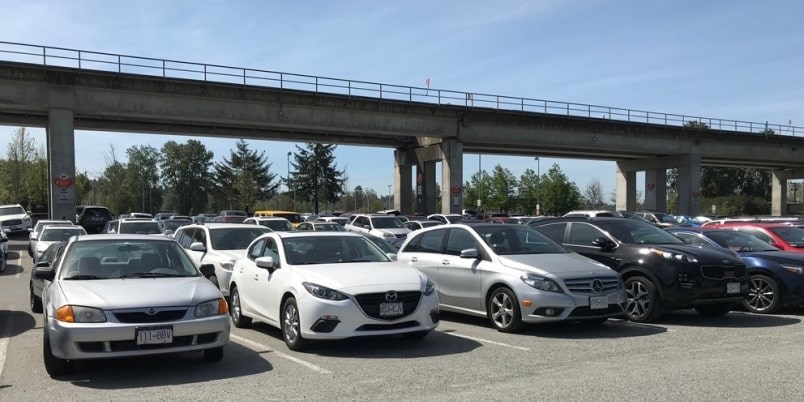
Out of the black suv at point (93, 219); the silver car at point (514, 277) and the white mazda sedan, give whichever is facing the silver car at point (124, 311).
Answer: the black suv

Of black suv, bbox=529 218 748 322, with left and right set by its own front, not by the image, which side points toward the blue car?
left

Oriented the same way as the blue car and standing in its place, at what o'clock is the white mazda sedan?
The white mazda sedan is roughly at 3 o'clock from the blue car.

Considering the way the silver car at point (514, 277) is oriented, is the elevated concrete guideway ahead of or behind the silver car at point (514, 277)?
behind

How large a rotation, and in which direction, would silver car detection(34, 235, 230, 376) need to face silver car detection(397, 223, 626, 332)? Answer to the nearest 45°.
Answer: approximately 90° to its left

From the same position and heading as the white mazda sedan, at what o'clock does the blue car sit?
The blue car is roughly at 10 o'clock from the white mazda sedan.

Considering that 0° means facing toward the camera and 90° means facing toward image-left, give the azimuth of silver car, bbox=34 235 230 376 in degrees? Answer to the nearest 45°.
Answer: approximately 0°

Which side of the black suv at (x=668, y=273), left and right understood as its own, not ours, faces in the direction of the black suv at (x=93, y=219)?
back

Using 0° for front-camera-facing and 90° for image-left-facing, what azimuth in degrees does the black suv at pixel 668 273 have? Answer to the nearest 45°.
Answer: approximately 315°

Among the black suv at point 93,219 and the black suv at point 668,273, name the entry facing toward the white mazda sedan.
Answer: the black suv at point 93,219

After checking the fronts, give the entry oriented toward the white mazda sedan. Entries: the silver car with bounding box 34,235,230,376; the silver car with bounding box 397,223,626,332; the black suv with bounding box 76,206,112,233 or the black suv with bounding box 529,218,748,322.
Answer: the black suv with bounding box 76,206,112,233

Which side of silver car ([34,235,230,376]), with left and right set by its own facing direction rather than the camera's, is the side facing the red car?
left

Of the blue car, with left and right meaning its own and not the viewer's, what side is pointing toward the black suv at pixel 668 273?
right

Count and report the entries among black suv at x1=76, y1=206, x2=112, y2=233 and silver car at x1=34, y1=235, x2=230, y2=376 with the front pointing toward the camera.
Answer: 2

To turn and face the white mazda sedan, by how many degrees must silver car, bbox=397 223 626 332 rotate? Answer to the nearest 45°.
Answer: approximately 90° to its right
